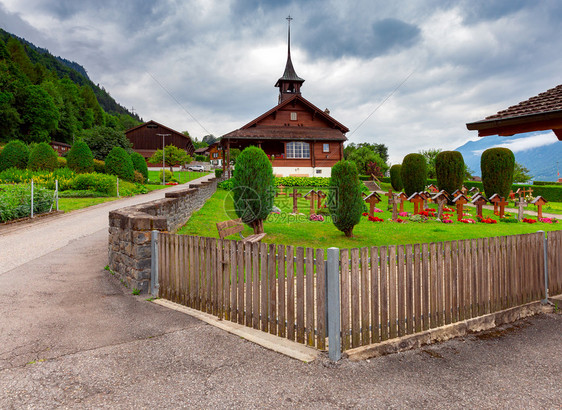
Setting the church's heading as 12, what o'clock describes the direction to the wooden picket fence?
The wooden picket fence is roughly at 12 o'clock from the church.

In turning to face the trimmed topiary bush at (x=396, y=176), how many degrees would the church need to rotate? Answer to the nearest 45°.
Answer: approximately 90° to its left

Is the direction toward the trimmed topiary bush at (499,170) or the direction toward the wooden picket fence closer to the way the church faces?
the wooden picket fence

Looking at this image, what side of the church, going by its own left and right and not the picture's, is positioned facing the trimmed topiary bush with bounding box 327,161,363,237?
front

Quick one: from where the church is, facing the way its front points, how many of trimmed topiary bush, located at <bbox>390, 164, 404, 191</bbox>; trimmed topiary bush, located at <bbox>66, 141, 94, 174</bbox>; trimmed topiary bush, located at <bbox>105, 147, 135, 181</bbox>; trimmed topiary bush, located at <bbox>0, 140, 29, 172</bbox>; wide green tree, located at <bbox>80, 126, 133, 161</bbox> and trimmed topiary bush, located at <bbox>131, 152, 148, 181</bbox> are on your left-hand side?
1

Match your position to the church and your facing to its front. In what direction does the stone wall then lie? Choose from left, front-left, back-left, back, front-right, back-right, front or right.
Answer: front

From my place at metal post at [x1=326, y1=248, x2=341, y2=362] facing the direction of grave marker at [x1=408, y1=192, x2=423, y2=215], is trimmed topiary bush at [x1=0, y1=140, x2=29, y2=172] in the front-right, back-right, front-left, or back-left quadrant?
front-left

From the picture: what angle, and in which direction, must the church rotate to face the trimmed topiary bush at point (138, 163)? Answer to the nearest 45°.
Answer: approximately 90° to its right

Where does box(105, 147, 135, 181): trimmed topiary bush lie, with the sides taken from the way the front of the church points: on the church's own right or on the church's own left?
on the church's own right

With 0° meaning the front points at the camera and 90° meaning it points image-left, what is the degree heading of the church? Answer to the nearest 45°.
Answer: approximately 0°

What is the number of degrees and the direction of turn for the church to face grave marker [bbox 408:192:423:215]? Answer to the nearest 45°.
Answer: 0° — it already faces it

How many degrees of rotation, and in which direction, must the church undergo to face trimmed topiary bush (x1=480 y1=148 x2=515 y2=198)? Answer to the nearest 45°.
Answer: approximately 45° to its left

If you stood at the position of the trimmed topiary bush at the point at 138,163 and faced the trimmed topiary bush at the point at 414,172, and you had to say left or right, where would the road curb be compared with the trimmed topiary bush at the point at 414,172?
right

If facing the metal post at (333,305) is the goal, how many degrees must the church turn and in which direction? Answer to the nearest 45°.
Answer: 0° — it already faces it

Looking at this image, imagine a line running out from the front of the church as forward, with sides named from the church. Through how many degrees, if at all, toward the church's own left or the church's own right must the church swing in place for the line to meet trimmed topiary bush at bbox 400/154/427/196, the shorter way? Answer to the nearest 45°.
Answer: approximately 45° to the church's own left

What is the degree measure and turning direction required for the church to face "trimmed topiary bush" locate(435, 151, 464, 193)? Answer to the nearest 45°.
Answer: approximately 45° to its left

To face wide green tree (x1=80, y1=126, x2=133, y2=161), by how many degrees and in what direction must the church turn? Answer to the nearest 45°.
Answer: approximately 90° to its right
